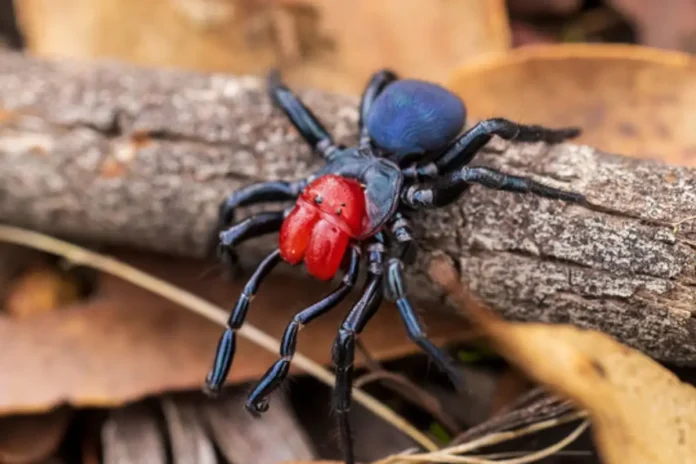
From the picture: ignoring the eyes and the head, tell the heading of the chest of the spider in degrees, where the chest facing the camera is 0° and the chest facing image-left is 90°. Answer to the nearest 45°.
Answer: approximately 45°

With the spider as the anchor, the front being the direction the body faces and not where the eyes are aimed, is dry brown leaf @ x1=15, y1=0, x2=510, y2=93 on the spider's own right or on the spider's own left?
on the spider's own right

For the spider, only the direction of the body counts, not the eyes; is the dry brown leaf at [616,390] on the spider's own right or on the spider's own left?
on the spider's own left
